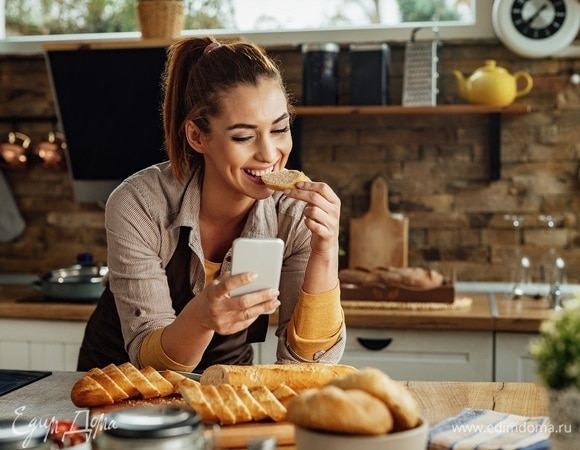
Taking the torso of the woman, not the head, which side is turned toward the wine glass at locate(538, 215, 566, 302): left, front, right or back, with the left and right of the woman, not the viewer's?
left

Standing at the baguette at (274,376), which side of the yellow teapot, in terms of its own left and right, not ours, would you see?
left

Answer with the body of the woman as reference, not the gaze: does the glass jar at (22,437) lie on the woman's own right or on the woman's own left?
on the woman's own right

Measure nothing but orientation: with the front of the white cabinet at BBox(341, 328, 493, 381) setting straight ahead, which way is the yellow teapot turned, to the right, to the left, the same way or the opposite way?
to the right

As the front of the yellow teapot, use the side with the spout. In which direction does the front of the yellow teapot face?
to the viewer's left

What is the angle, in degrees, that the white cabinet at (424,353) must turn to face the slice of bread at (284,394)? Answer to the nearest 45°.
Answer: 0° — it already faces it

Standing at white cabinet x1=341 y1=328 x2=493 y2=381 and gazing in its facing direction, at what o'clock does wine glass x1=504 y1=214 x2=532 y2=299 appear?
The wine glass is roughly at 7 o'clock from the white cabinet.

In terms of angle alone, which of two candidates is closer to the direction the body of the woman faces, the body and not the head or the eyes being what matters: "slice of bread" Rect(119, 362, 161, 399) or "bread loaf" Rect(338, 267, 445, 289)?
the slice of bread

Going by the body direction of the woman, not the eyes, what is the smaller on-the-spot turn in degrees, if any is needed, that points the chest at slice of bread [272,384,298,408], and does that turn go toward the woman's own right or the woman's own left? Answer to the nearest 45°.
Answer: approximately 45° to the woman's own right

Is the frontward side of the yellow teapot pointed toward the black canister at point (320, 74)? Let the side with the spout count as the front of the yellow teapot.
yes

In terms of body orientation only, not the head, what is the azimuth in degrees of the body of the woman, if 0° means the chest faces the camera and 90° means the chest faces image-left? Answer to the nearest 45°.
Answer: approximately 315°

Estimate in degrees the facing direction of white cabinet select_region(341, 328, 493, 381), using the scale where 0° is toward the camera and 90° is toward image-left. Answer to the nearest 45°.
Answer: approximately 0°

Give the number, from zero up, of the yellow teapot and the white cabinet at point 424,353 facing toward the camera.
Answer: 1
